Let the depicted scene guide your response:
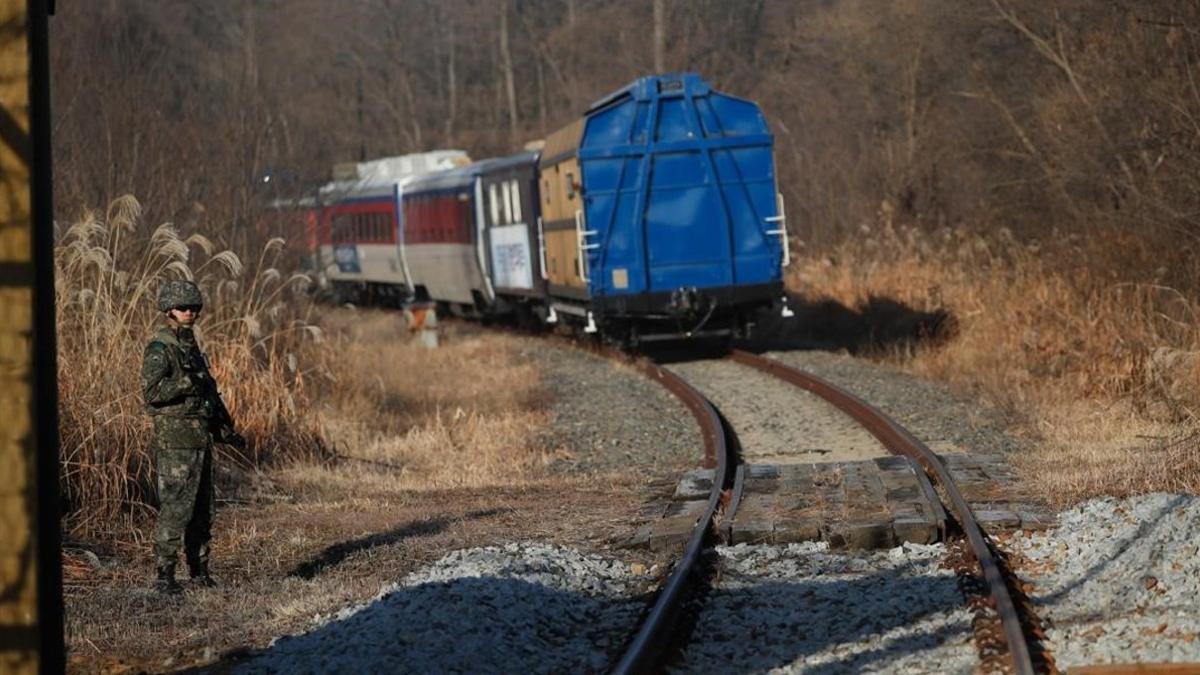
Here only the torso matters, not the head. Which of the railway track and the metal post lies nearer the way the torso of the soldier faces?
the railway track

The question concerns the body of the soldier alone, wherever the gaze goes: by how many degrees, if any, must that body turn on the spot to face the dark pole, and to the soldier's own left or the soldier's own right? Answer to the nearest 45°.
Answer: approximately 45° to the soldier's own right

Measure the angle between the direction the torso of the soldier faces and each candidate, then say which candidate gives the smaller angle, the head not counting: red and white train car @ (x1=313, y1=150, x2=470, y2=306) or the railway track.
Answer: the railway track

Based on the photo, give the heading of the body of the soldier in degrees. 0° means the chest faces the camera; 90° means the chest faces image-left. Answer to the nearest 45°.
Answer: approximately 315°

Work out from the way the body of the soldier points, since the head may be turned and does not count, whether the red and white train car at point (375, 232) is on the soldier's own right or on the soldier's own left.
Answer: on the soldier's own left
